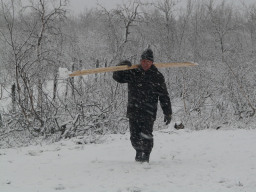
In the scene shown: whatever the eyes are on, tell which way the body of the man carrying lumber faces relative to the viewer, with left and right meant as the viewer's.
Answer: facing the viewer
